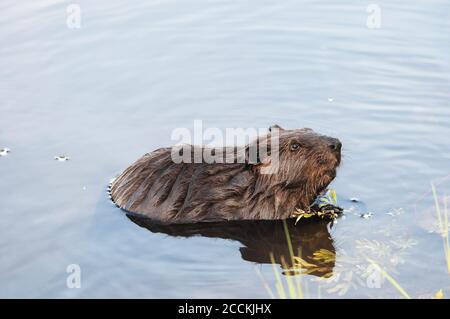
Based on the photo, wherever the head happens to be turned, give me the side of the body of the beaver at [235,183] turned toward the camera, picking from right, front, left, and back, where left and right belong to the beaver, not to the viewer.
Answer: right

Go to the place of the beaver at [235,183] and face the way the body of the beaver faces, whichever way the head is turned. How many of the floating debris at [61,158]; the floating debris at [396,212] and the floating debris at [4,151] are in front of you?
1

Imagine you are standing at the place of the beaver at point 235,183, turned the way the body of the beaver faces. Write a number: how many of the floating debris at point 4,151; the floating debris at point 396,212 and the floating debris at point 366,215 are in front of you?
2

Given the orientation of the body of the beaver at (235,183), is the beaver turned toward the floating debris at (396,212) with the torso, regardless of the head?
yes

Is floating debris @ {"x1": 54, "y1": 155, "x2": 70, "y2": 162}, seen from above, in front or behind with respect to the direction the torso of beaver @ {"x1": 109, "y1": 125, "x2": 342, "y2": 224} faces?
behind

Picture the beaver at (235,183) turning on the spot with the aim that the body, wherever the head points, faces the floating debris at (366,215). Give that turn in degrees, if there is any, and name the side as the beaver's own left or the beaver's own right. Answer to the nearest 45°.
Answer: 0° — it already faces it

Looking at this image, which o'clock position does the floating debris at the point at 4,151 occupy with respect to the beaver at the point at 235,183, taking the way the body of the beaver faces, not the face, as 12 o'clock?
The floating debris is roughly at 7 o'clock from the beaver.

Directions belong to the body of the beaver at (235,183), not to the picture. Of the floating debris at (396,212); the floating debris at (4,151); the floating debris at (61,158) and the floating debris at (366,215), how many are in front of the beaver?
2
